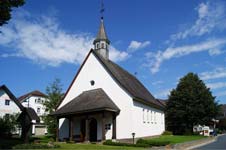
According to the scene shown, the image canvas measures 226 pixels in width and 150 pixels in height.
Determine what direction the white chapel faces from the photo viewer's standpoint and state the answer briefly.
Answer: facing the viewer and to the left of the viewer

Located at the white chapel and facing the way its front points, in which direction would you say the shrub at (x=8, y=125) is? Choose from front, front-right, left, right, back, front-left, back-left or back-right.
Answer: right
